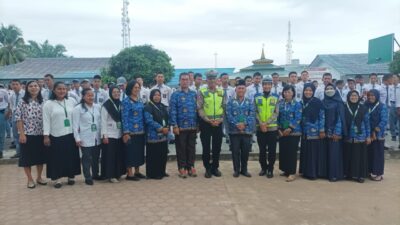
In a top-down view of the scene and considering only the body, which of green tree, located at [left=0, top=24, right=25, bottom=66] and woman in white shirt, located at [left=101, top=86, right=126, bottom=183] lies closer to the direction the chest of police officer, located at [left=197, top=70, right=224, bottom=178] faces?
the woman in white shirt

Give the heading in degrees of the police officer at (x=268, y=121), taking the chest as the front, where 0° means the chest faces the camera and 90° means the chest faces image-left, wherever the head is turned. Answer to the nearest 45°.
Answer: approximately 0°

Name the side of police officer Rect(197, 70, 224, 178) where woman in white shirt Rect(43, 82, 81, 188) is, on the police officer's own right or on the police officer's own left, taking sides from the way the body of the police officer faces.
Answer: on the police officer's own right

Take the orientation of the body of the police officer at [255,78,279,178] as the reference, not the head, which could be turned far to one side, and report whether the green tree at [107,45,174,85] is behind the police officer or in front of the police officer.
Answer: behind

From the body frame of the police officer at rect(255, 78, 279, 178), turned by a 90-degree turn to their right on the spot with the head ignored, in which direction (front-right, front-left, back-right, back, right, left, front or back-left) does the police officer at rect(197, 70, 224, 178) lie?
front

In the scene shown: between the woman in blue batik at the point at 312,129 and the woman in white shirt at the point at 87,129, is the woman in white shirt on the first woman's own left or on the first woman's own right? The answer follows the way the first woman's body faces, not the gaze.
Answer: on the first woman's own right

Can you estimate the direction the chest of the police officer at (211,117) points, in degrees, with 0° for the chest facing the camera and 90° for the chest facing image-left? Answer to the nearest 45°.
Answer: approximately 0°

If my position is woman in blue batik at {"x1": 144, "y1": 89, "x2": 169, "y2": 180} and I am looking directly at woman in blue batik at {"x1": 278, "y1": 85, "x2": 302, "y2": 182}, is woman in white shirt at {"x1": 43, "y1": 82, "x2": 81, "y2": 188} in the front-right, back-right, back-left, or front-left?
back-right

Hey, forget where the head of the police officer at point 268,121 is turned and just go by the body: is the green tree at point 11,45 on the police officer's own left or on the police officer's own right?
on the police officer's own right

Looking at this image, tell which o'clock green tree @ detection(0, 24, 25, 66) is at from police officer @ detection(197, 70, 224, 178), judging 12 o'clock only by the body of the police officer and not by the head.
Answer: The green tree is roughly at 5 o'clock from the police officer.
